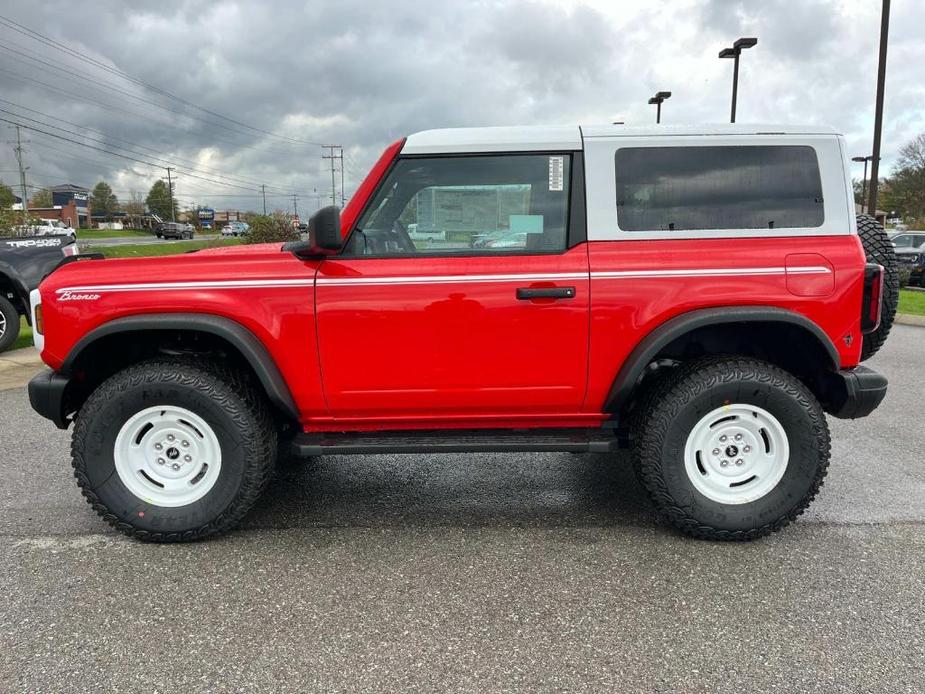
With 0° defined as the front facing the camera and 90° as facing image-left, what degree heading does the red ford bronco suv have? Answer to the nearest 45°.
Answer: approximately 90°

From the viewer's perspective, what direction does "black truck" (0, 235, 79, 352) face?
to the viewer's left

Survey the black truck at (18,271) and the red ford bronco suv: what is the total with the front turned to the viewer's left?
2

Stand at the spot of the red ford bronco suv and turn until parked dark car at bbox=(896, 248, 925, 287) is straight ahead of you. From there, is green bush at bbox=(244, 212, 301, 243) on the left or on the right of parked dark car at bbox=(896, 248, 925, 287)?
left
